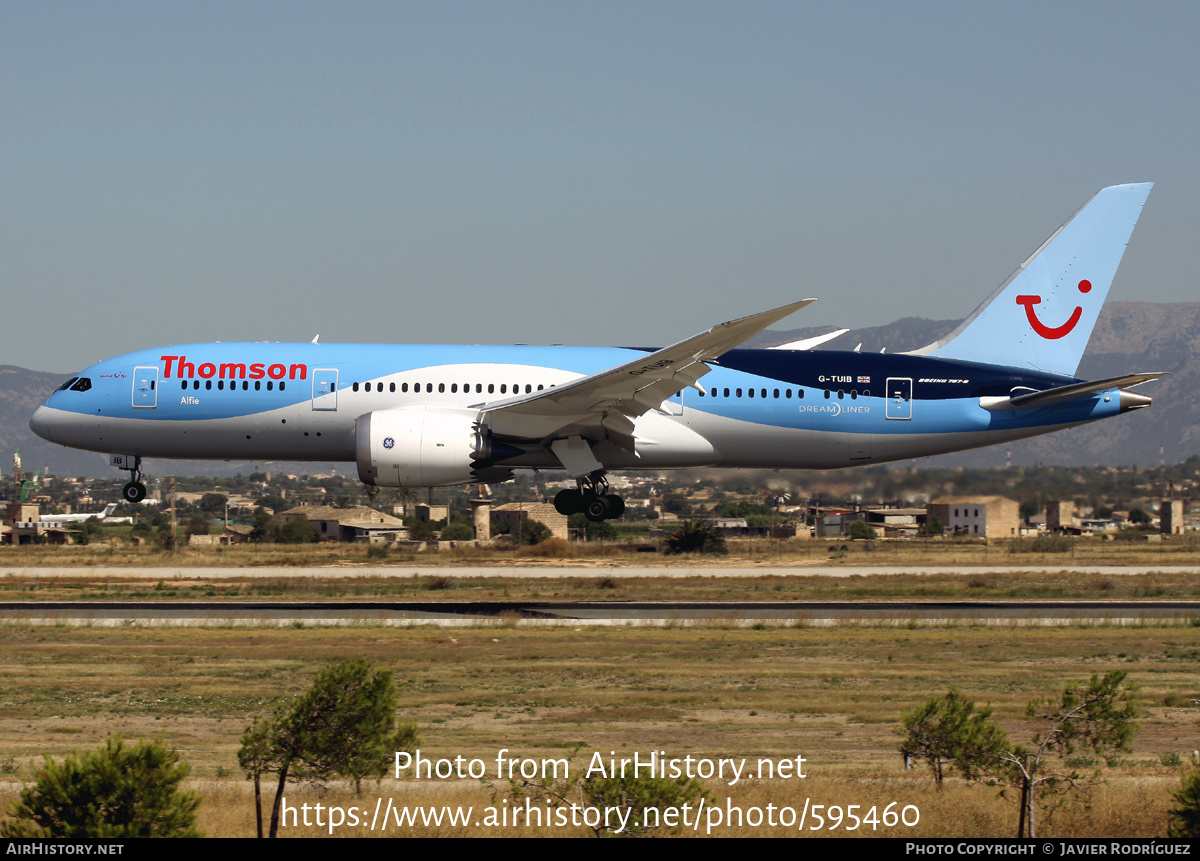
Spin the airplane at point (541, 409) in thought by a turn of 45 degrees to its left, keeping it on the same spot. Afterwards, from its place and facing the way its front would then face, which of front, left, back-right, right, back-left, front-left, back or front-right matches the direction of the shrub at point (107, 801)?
front-left

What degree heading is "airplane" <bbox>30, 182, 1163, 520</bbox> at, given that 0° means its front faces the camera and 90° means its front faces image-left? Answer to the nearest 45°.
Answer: approximately 90°

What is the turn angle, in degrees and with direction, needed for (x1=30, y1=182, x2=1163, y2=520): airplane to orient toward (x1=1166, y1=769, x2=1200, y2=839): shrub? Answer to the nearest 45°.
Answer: approximately 90° to its left
